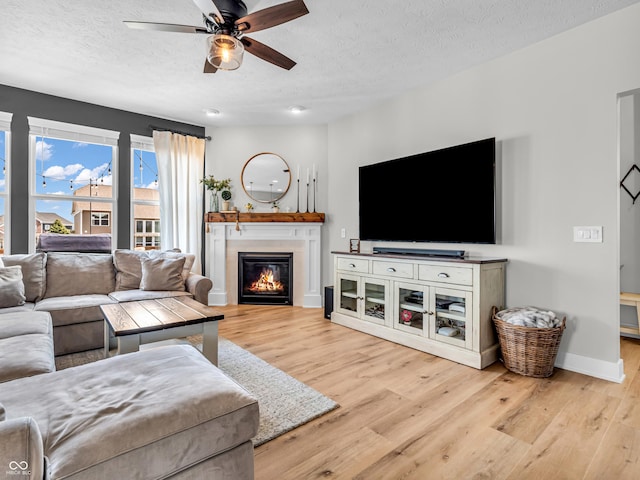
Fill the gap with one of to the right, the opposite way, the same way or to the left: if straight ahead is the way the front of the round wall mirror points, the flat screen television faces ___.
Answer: to the right

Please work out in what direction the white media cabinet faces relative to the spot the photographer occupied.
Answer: facing the viewer and to the left of the viewer

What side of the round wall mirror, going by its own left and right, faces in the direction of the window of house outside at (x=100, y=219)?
right

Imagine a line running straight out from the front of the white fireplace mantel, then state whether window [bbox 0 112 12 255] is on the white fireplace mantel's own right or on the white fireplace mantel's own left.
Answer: on the white fireplace mantel's own right

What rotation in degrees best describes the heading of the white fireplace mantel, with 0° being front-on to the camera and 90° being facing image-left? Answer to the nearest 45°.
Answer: approximately 0°

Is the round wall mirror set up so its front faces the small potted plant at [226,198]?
no

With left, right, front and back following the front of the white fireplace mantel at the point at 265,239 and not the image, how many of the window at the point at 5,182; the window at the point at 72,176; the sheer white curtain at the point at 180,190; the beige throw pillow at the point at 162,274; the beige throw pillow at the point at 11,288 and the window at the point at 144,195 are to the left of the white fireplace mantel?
0

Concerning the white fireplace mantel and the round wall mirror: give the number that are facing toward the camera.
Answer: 2

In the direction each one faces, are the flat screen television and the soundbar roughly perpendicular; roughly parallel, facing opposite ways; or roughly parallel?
roughly parallel

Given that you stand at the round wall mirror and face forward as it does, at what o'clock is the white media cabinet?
The white media cabinet is roughly at 11 o'clock from the round wall mirror.

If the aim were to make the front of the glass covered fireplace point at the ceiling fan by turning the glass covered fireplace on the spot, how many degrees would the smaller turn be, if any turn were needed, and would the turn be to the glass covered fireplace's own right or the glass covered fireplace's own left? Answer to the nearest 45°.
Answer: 0° — it already faces it

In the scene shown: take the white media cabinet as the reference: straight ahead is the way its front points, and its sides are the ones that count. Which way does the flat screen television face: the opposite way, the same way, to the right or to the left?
the same way

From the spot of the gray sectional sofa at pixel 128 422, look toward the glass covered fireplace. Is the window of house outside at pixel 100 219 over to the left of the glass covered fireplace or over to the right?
left

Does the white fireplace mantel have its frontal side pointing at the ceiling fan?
yes

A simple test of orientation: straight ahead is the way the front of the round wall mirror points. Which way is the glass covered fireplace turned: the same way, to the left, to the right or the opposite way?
the same way

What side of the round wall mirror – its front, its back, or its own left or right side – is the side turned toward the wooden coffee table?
front

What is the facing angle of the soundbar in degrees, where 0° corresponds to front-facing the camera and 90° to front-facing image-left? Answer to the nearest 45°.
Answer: approximately 45°

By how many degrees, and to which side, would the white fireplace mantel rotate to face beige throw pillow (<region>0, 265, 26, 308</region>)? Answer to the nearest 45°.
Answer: approximately 45° to its right

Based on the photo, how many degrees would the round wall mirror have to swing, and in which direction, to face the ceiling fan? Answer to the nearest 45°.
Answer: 0° — it already faces it

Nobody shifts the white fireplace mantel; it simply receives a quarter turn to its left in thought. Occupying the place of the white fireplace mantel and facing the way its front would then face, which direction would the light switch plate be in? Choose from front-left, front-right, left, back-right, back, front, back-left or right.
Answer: front-right
